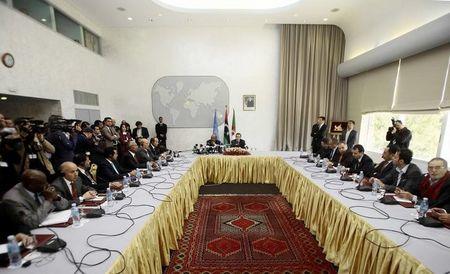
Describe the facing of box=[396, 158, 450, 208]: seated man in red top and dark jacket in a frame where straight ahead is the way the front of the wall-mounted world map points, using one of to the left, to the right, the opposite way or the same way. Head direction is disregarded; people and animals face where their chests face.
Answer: to the right

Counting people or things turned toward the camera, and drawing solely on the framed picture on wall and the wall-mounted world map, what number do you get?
2

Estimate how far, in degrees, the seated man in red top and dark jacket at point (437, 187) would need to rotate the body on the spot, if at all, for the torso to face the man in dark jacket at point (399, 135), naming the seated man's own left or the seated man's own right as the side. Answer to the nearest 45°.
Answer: approximately 135° to the seated man's own right

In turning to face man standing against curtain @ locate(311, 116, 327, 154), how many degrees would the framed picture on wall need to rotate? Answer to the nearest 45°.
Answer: approximately 45° to its left

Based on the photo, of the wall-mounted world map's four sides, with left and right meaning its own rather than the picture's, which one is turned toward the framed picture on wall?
left

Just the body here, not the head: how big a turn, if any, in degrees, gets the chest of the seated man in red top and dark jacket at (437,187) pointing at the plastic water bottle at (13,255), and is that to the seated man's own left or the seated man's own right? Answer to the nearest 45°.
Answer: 0° — they already face it

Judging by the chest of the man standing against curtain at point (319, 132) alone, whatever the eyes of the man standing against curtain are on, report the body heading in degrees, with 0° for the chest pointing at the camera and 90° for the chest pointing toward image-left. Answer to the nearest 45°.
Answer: approximately 45°

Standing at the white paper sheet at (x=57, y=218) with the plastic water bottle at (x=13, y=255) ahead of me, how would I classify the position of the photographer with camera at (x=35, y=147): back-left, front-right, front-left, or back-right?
back-right
